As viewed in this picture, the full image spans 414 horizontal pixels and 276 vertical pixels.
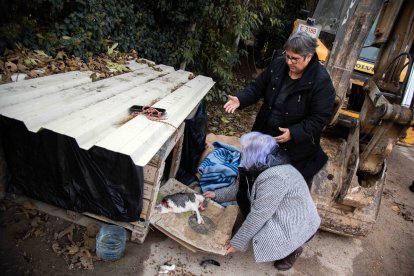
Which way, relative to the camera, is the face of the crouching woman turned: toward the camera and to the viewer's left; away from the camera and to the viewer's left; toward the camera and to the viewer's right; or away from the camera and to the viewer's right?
away from the camera and to the viewer's left

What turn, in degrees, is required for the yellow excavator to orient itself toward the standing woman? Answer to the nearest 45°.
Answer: approximately 45° to its right

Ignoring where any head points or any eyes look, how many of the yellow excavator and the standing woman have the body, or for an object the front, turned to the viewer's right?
0

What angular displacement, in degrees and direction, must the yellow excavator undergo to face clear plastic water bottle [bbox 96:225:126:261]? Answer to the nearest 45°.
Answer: approximately 45° to its right

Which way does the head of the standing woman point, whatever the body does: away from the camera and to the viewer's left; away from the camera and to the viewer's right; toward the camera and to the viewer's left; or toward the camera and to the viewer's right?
toward the camera and to the viewer's left

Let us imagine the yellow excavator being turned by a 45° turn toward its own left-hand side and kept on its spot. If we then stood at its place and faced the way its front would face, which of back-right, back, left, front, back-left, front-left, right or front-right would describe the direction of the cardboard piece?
right

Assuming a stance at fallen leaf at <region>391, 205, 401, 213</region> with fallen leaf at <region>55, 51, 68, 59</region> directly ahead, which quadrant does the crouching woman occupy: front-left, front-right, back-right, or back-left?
front-left

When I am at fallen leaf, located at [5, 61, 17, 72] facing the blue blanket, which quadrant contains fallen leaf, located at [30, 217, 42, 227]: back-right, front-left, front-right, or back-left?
front-right

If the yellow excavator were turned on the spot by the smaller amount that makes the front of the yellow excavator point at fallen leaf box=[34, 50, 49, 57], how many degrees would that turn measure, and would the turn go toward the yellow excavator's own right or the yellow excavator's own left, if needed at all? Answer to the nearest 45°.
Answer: approximately 90° to the yellow excavator's own right

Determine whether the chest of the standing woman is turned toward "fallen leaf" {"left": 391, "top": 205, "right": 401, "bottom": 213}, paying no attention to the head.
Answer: no

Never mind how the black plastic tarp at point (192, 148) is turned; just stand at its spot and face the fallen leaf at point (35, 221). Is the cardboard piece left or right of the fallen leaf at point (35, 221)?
left

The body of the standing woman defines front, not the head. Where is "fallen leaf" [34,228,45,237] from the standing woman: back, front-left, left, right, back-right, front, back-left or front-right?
front

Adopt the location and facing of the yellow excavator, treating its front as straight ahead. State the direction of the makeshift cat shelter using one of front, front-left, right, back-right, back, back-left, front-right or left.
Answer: front-right

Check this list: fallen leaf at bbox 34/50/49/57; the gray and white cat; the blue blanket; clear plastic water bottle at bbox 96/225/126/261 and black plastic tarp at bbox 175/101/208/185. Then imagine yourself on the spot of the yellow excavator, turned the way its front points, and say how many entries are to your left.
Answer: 0

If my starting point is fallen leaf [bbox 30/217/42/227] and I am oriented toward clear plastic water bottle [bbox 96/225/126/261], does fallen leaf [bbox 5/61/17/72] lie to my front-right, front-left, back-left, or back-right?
back-left

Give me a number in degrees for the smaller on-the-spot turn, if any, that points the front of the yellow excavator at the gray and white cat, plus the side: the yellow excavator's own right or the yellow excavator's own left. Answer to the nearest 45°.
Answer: approximately 45° to the yellow excavator's own right

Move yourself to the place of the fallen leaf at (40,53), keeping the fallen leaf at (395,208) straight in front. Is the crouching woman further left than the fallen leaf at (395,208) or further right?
right

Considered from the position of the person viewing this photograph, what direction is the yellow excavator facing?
facing the viewer

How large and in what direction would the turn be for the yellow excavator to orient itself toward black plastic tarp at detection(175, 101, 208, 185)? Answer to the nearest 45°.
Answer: approximately 90° to its right

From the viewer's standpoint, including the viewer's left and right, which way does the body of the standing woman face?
facing the viewer and to the left of the viewer
